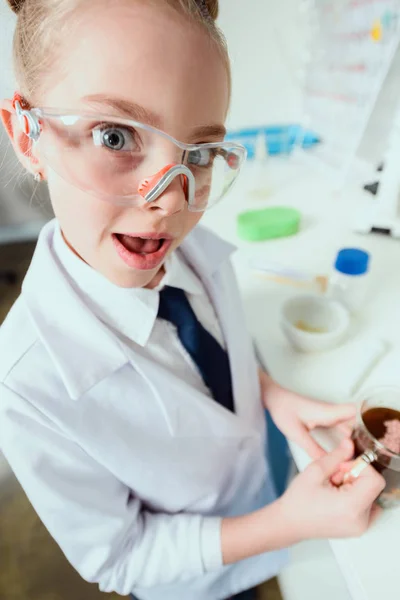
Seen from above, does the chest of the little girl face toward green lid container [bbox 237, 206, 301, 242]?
no

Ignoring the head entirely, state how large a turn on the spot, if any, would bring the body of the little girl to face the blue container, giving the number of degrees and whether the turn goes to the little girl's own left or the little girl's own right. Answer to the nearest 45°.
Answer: approximately 135° to the little girl's own left

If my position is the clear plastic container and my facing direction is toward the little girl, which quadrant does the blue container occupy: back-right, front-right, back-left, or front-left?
back-right

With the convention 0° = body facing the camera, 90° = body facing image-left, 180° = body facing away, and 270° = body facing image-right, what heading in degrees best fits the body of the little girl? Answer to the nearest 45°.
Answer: approximately 315°
